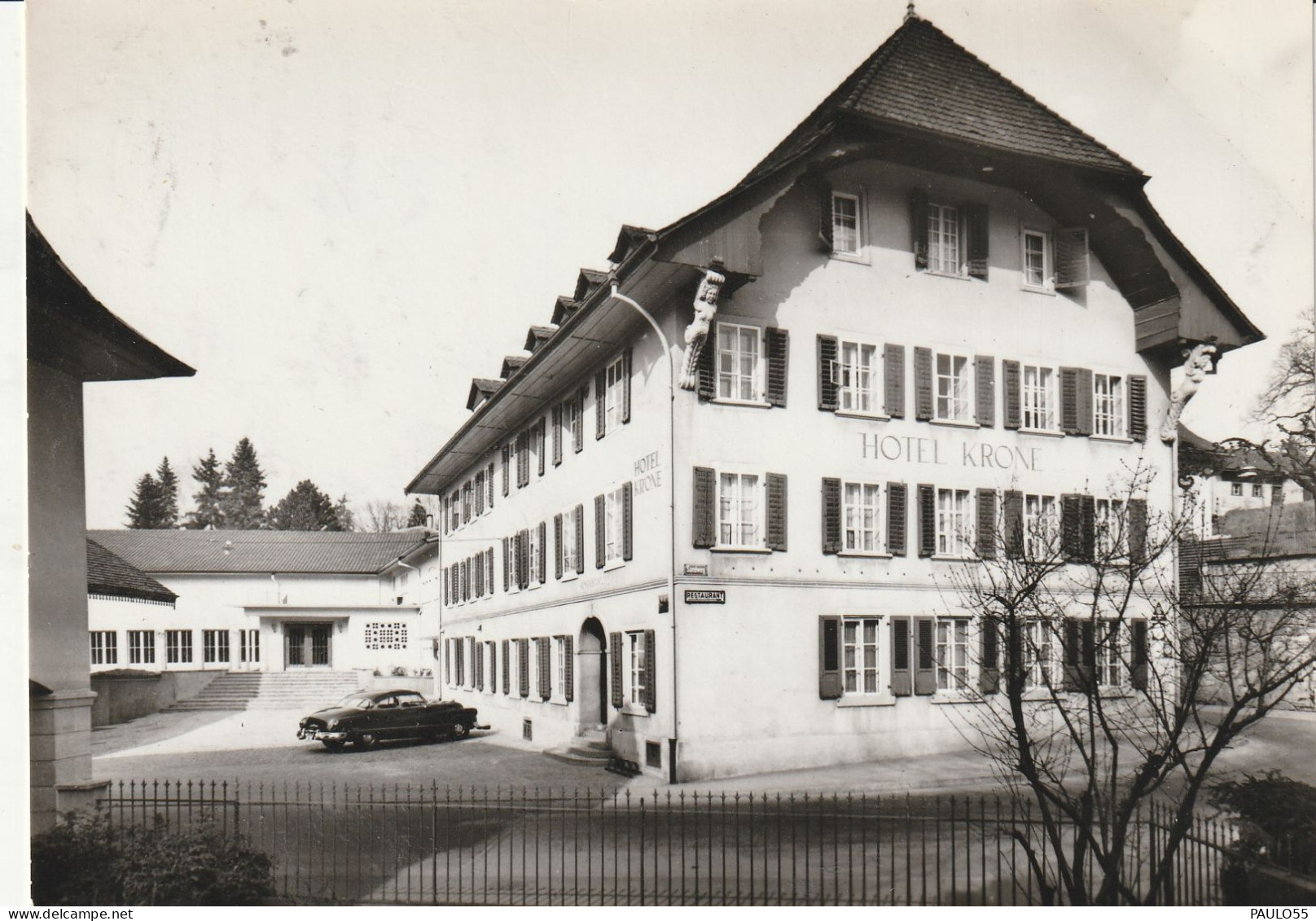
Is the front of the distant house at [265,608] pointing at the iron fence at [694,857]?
yes

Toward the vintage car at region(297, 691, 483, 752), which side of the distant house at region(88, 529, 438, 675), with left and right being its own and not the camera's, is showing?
front

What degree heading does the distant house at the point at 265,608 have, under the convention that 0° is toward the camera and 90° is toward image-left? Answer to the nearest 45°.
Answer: approximately 0°

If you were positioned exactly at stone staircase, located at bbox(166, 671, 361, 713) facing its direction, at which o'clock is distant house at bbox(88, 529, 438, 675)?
The distant house is roughly at 6 o'clock from the stone staircase.

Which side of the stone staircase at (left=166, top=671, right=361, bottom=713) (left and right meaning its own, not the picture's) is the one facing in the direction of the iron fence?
front

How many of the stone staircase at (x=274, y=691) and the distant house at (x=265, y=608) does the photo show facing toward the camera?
2

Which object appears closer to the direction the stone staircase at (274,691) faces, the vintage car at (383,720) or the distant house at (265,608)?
the vintage car
